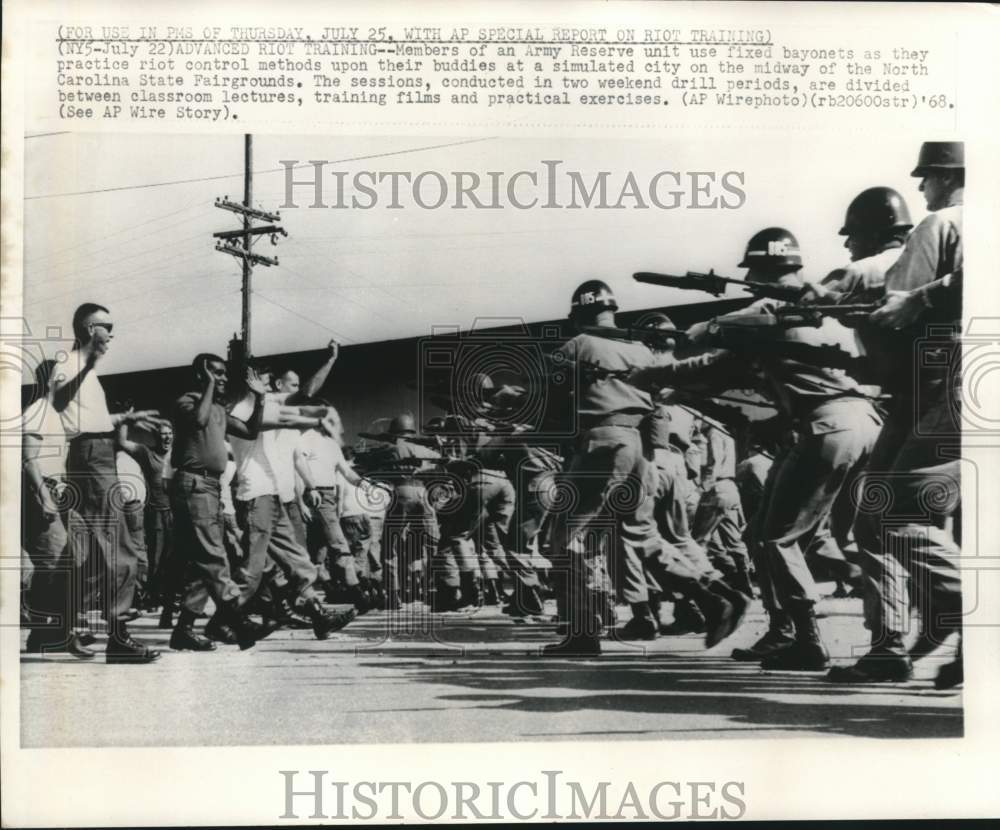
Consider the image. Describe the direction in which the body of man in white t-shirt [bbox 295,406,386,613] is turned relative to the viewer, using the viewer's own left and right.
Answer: facing the viewer and to the right of the viewer

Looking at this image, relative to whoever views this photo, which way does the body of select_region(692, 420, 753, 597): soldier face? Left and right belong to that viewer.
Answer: facing away from the viewer and to the left of the viewer
